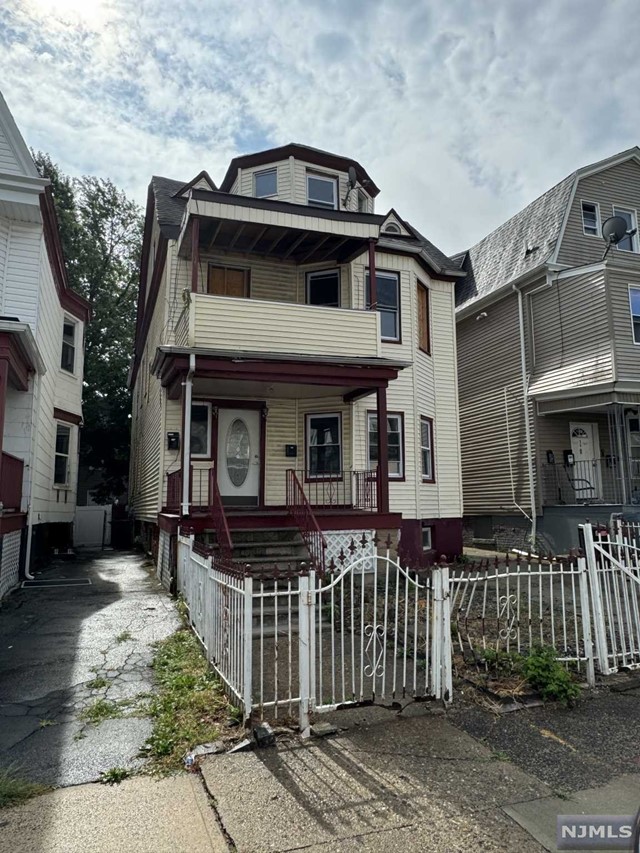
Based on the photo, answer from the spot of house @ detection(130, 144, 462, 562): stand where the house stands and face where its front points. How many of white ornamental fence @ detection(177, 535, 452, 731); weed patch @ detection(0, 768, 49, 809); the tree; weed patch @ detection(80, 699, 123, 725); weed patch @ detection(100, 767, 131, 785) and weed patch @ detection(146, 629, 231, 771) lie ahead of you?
5

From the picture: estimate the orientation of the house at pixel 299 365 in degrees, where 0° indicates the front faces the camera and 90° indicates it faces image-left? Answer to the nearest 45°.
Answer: approximately 0°

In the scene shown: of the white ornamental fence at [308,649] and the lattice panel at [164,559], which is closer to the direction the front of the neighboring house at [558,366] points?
the white ornamental fence

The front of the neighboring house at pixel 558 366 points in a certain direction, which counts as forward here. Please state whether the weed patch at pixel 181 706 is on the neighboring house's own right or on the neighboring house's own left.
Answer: on the neighboring house's own right

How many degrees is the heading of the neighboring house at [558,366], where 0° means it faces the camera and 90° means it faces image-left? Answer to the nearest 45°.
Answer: approximately 315°
